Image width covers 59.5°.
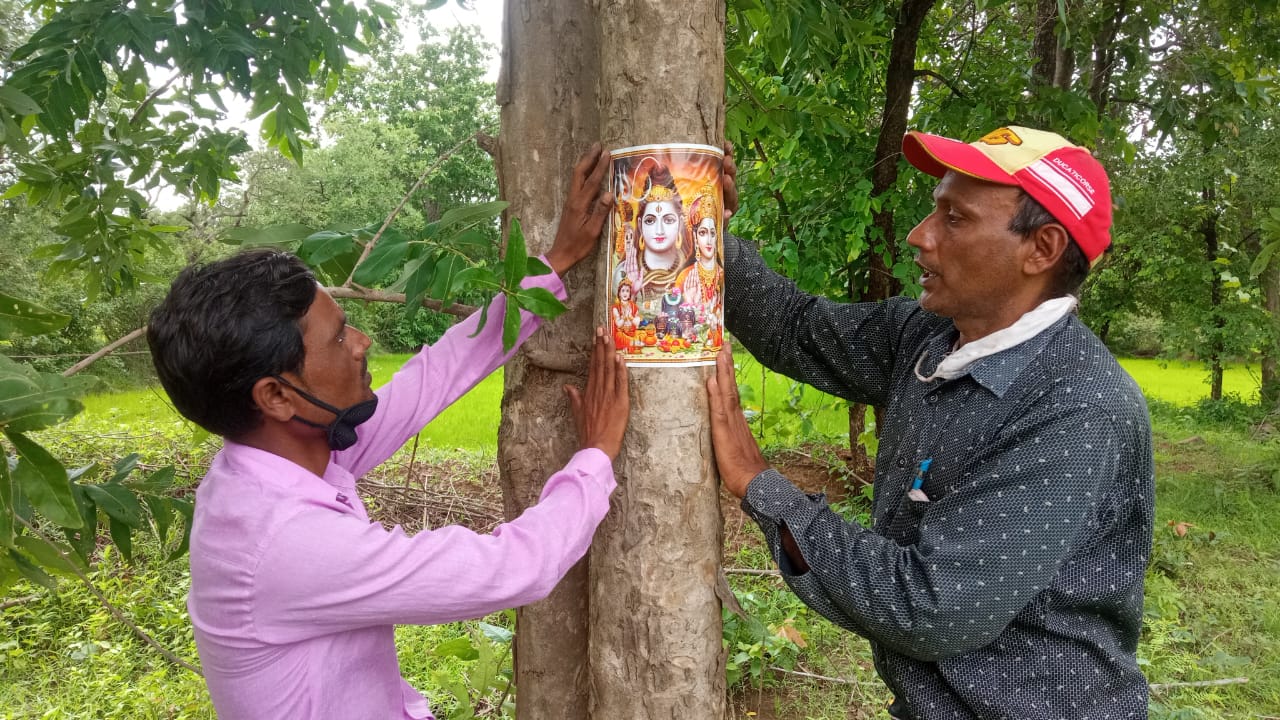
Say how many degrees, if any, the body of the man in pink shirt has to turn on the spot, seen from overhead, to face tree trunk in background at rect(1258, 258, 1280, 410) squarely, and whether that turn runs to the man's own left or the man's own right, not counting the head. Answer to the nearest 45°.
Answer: approximately 45° to the man's own left

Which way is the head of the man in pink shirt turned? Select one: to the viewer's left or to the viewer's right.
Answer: to the viewer's right

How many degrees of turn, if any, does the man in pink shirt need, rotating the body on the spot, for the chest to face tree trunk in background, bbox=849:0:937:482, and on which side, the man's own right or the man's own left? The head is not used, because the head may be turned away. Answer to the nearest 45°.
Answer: approximately 45° to the man's own left

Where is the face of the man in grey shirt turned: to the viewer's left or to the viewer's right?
to the viewer's left

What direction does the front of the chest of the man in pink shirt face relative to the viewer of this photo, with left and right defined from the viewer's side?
facing to the right of the viewer

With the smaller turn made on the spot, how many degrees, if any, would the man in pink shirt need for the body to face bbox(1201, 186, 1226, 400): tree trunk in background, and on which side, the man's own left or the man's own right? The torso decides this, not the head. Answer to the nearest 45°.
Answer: approximately 45° to the man's own left

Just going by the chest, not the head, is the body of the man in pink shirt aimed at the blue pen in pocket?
yes
